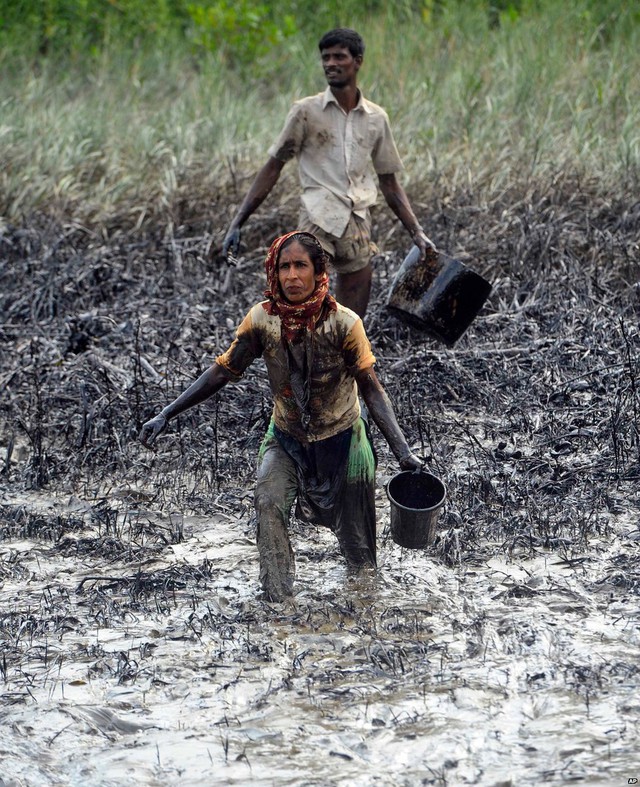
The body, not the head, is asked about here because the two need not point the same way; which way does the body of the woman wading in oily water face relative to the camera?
toward the camera

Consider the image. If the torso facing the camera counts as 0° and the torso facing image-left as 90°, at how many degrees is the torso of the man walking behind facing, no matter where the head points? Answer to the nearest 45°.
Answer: approximately 0°

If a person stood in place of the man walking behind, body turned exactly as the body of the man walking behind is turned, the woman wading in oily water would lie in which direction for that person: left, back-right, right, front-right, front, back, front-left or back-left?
front

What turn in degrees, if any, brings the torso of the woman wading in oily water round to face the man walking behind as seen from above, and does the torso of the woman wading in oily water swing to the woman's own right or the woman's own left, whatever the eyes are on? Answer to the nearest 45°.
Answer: approximately 180°
